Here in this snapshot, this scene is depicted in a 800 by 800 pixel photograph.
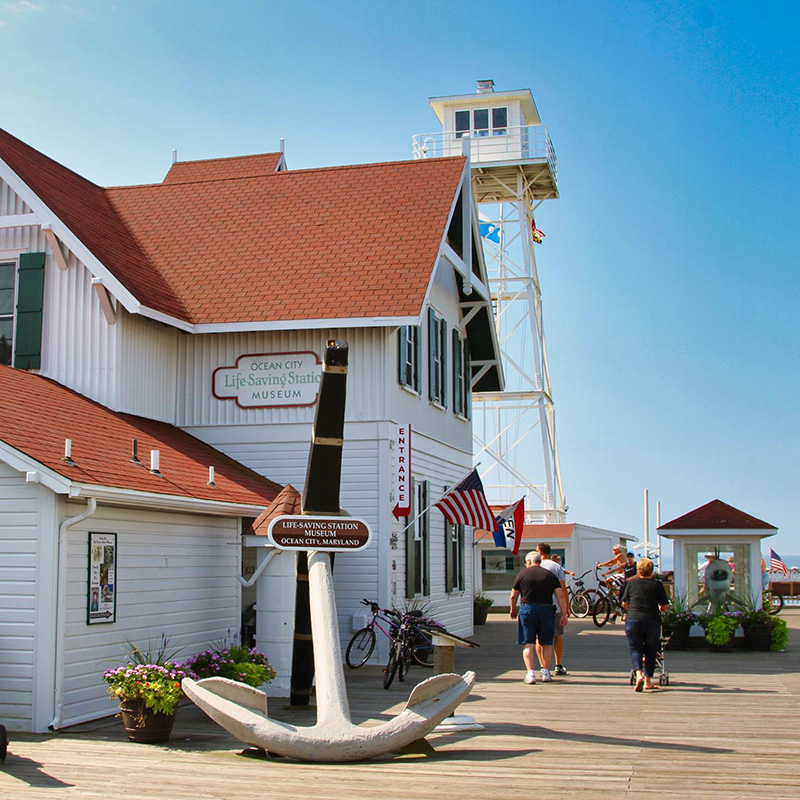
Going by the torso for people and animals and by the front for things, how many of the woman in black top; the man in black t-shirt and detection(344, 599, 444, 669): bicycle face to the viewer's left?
1

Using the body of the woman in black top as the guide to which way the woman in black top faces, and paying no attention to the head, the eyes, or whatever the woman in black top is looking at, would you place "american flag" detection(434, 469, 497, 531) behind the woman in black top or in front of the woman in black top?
in front

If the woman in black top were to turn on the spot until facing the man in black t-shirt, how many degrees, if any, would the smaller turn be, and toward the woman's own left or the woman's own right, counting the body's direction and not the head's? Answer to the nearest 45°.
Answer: approximately 45° to the woman's own left

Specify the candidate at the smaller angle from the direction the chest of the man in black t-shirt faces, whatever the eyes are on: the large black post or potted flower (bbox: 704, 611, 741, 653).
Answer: the potted flower

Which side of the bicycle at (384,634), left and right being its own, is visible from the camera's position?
left

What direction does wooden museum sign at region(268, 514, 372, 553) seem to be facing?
toward the camera

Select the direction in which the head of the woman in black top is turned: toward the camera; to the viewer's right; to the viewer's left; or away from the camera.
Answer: away from the camera

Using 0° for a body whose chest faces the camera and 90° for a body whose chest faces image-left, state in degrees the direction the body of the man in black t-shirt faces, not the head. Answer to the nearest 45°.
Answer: approximately 180°

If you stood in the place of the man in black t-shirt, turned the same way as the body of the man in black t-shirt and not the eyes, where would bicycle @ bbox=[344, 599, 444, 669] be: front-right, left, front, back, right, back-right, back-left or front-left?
front-left

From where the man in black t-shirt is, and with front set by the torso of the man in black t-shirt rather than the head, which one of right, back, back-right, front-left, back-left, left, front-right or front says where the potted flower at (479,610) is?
front

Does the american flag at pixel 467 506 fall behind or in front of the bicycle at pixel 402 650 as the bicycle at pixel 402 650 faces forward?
behind

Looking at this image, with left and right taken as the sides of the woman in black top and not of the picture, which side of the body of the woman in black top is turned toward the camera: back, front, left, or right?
back

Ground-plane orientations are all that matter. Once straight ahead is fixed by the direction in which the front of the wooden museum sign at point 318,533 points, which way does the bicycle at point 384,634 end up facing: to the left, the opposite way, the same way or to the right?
to the right
